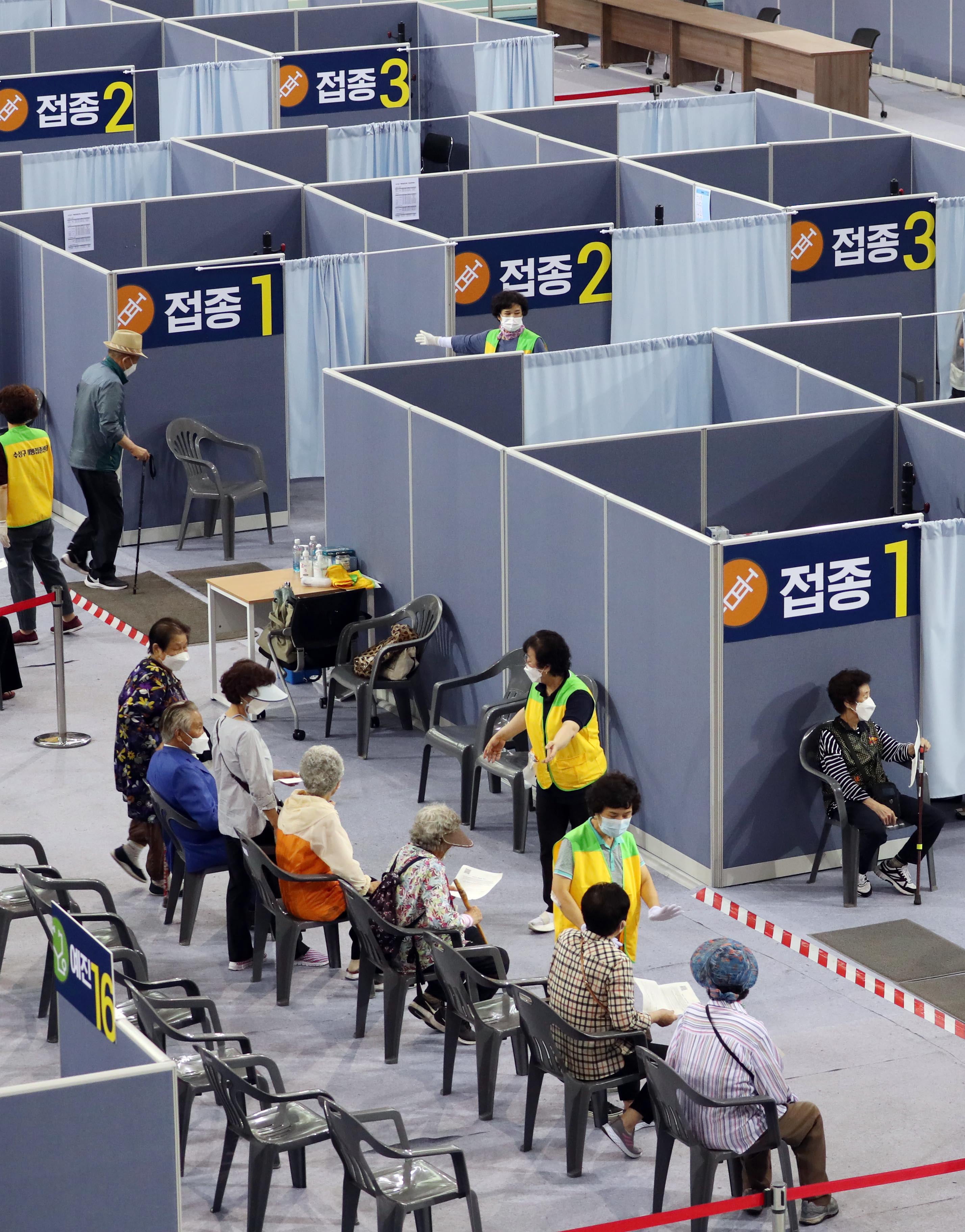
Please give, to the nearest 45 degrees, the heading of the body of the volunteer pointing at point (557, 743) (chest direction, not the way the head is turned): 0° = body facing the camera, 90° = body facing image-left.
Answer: approximately 45°

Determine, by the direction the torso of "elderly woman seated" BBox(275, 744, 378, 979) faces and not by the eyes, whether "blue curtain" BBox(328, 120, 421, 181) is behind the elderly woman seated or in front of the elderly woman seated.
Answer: in front

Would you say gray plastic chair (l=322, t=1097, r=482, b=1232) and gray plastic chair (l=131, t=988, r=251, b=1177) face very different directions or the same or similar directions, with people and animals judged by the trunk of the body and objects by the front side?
same or similar directions

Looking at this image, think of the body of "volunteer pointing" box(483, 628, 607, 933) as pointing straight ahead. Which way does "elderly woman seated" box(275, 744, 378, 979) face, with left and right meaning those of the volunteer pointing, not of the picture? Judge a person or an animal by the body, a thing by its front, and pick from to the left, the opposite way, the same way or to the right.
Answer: the opposite way

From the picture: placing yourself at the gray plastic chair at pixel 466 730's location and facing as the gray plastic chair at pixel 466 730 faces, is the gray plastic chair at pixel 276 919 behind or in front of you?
in front

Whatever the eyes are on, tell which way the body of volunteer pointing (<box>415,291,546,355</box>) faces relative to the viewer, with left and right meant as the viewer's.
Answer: facing the viewer

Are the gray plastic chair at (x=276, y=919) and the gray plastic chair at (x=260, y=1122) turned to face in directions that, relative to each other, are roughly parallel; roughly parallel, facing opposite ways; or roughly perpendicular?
roughly parallel

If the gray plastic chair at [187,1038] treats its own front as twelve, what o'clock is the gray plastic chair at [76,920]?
the gray plastic chair at [76,920] is roughly at 10 o'clock from the gray plastic chair at [187,1038].

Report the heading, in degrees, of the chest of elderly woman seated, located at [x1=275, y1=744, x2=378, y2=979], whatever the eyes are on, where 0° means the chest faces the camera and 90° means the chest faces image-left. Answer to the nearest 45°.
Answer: approximately 225°

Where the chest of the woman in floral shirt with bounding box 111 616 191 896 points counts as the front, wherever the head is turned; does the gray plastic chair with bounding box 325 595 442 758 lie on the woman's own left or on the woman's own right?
on the woman's own left
